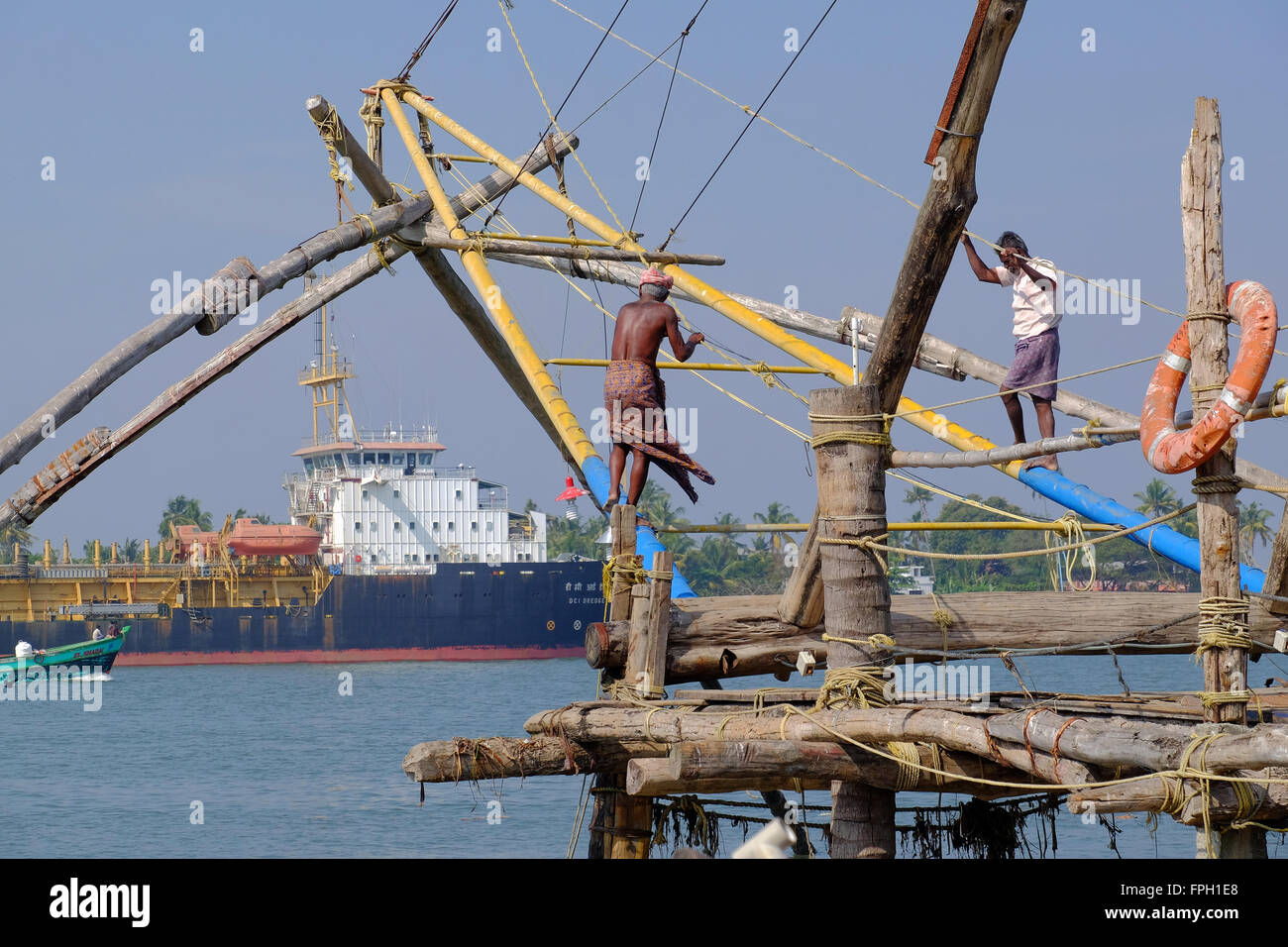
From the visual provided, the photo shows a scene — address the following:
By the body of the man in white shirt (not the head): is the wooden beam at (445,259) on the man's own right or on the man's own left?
on the man's own right

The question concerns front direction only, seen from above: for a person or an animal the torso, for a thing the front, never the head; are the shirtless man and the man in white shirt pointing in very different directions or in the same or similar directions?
very different directions

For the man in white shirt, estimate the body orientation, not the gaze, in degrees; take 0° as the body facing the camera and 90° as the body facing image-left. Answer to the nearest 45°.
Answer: approximately 45°

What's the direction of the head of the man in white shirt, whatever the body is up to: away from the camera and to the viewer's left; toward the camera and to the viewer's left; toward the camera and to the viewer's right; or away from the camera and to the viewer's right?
toward the camera and to the viewer's left

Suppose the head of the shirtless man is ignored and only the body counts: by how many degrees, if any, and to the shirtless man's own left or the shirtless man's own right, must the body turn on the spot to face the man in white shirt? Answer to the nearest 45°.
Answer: approximately 45° to the shirtless man's own right

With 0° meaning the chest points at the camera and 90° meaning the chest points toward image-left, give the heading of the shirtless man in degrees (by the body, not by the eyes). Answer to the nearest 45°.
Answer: approximately 225°

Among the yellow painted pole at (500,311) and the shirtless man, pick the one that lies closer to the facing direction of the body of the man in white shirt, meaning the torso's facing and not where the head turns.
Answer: the shirtless man

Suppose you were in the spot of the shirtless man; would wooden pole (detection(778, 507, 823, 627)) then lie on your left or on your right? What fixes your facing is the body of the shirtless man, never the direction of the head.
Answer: on your right

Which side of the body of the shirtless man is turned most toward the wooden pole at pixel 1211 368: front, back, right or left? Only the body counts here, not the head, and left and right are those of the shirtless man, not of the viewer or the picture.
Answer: right
